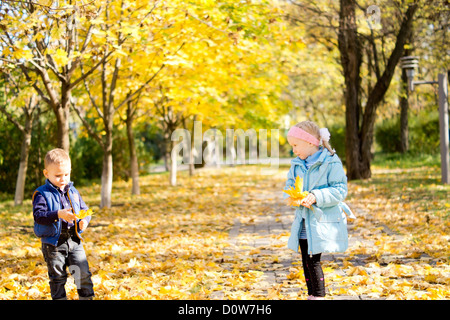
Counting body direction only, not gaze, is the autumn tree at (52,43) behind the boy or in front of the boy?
behind

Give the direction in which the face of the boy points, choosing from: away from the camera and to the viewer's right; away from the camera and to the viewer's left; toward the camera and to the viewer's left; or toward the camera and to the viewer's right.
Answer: toward the camera and to the viewer's right

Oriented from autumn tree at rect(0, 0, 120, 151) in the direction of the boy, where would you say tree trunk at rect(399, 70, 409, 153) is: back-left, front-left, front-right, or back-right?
back-left

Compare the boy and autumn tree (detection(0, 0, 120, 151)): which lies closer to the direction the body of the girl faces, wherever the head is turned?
the boy

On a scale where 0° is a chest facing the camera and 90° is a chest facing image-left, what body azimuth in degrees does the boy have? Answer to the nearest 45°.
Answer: approximately 315°

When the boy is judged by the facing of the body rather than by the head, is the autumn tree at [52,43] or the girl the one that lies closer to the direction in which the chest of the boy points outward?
the girl

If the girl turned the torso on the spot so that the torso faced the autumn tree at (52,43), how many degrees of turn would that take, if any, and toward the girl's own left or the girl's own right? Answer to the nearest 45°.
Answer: approximately 90° to the girl's own right

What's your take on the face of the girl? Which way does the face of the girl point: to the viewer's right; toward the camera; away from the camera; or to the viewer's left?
to the viewer's left

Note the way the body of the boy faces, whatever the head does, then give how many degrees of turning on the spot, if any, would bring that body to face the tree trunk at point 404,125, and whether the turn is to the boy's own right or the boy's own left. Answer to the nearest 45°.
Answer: approximately 90° to the boy's own left
